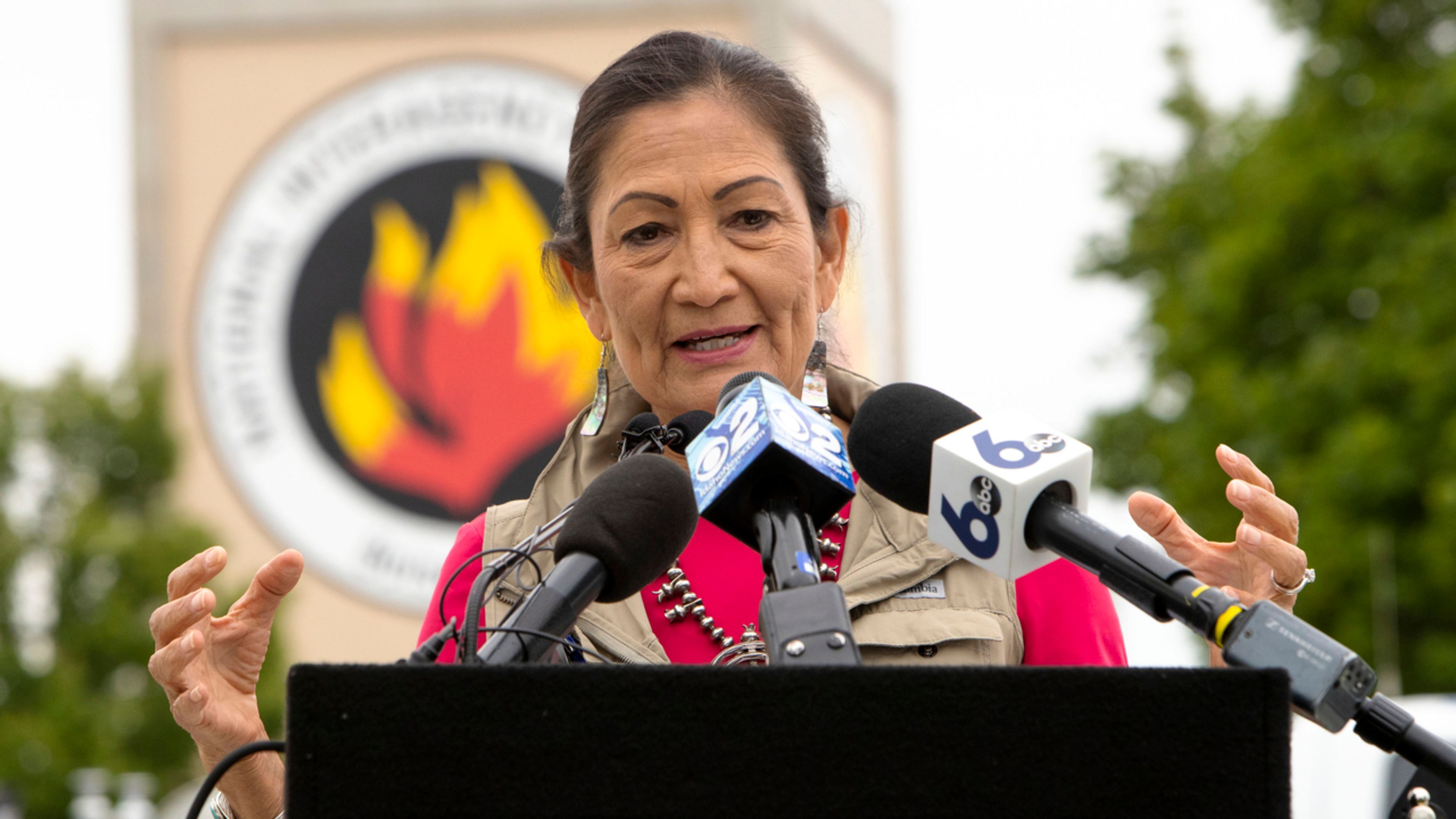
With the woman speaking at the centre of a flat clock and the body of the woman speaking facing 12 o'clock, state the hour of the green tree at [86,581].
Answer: The green tree is roughly at 5 o'clock from the woman speaking.

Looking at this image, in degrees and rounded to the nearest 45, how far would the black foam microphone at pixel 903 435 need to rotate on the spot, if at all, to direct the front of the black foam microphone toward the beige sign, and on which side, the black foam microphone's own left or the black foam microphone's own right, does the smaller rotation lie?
0° — it already faces it

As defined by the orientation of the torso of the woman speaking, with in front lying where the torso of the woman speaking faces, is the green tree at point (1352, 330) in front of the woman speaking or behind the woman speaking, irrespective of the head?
behind

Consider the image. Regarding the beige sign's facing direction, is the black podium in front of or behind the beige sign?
in front

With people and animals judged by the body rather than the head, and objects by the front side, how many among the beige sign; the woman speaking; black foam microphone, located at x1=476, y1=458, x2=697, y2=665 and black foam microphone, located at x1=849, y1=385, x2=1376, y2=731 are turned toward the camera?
2

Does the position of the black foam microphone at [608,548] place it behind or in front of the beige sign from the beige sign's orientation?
in front

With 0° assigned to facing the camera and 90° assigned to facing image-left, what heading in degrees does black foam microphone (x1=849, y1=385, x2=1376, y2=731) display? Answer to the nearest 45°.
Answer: approximately 135°

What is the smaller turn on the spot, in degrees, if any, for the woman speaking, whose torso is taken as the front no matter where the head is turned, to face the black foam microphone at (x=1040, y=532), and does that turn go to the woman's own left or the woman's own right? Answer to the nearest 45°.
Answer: approximately 45° to the woman's own left

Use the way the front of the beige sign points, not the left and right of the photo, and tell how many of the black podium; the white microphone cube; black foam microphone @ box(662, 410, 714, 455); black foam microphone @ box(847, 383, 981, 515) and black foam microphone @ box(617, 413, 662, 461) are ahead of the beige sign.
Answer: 5

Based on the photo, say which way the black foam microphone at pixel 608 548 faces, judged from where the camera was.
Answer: facing away from the viewer and to the right of the viewer
